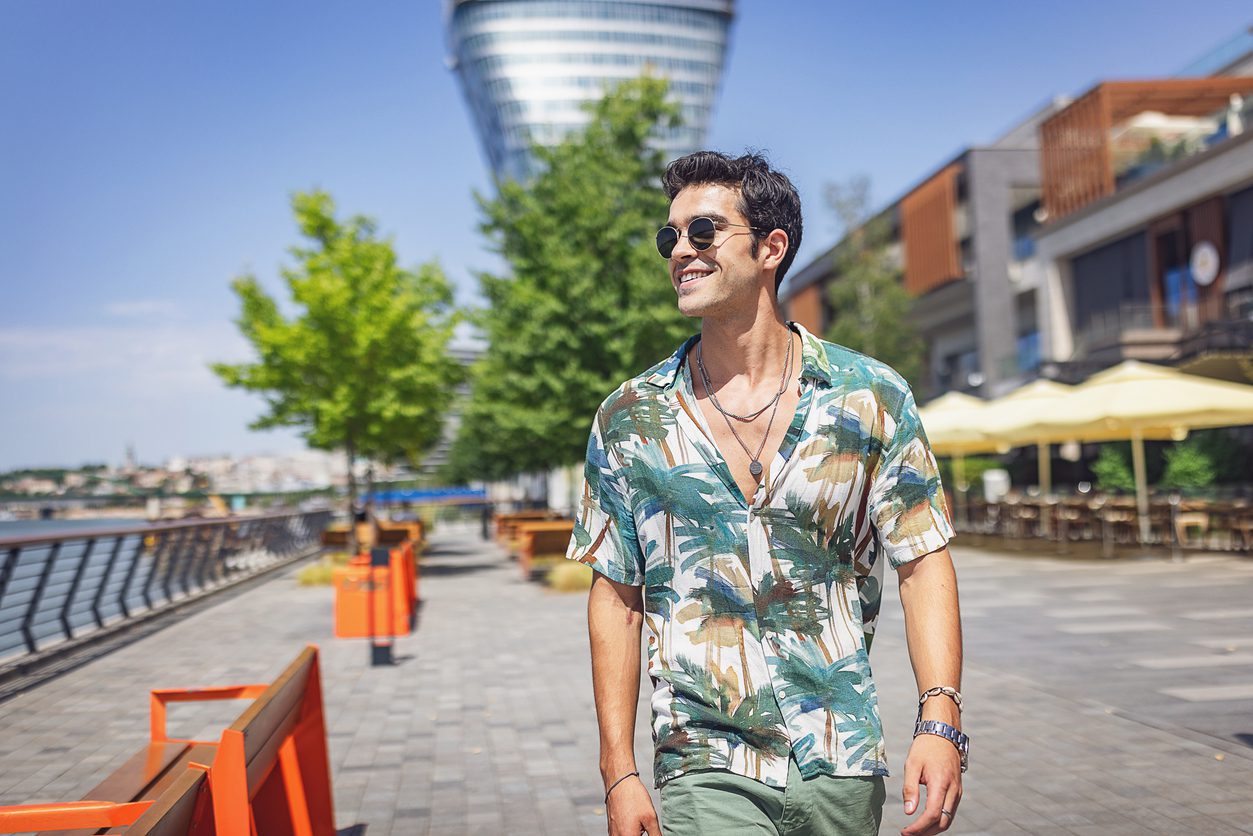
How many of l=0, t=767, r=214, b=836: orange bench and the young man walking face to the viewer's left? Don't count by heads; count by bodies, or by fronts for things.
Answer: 1

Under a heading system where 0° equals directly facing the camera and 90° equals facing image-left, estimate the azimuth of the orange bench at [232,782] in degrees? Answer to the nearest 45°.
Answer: approximately 90°

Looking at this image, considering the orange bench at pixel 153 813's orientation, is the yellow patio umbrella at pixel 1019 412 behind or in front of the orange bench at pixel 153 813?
behind

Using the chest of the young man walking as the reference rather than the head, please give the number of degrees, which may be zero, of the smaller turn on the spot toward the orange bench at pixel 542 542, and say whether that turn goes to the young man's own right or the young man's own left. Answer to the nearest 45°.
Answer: approximately 180°

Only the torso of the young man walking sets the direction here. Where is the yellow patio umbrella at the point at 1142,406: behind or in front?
behind

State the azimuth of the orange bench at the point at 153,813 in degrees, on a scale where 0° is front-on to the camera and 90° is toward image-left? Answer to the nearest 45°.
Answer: approximately 90°

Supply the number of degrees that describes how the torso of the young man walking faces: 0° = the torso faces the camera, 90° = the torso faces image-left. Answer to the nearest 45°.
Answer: approximately 0°

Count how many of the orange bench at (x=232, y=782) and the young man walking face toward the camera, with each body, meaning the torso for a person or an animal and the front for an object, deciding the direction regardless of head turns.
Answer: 1

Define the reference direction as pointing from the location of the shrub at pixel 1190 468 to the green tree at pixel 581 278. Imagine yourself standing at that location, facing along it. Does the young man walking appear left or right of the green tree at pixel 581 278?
left

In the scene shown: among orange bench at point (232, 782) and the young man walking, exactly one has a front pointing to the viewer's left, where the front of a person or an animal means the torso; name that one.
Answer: the orange bench
